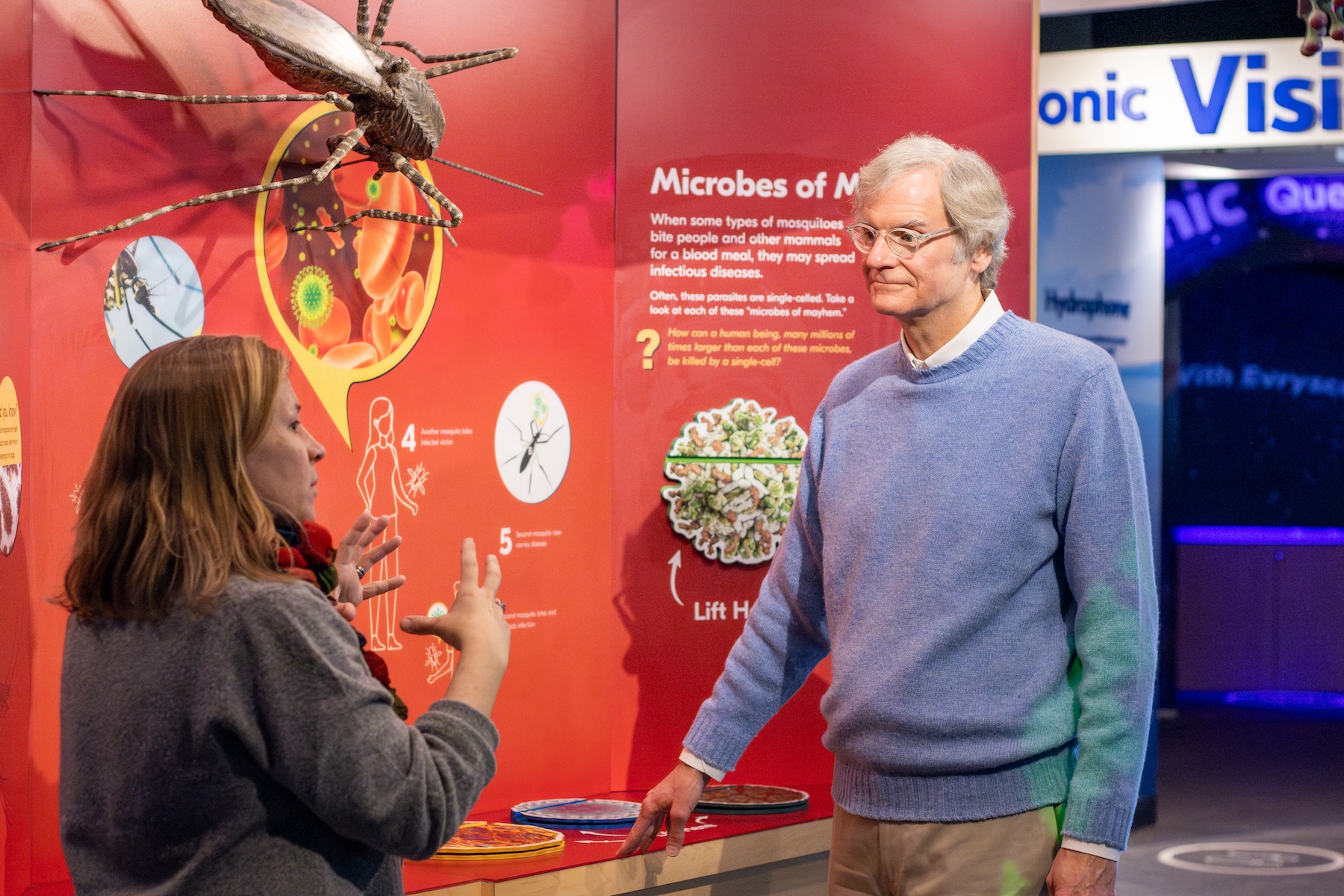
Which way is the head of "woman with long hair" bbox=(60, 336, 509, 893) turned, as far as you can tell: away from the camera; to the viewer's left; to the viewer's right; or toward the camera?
to the viewer's right

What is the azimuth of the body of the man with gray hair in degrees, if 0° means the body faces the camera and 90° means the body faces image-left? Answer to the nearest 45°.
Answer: approximately 45°

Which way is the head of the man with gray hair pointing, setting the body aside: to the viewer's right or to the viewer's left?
to the viewer's left

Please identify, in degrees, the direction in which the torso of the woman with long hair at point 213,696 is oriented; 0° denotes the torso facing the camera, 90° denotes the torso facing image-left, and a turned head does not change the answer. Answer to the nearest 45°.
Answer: approximately 225°

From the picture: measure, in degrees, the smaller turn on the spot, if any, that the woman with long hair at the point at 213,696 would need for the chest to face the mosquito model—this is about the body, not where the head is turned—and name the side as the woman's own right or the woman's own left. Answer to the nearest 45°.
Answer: approximately 45° to the woman's own left

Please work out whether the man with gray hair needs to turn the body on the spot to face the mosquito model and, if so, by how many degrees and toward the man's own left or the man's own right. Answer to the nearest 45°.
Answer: approximately 90° to the man's own right

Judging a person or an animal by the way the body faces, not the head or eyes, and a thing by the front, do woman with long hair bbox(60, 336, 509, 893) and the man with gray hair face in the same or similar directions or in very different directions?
very different directions
